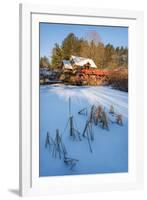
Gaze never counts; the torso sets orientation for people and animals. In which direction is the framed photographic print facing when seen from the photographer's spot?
facing the viewer and to the right of the viewer
